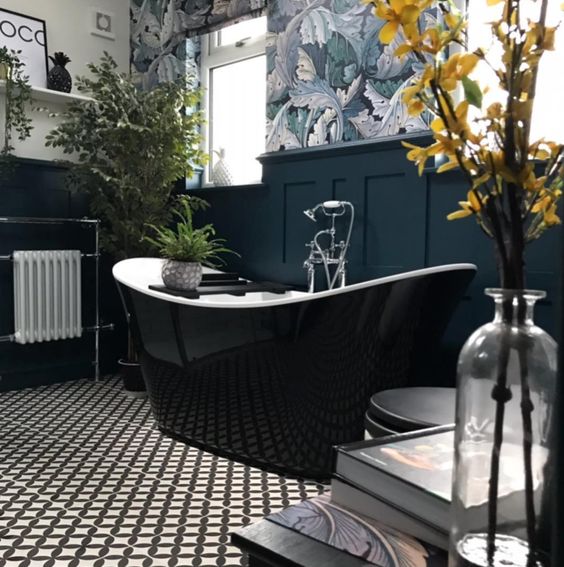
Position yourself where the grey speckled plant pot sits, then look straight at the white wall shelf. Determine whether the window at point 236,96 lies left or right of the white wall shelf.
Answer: right

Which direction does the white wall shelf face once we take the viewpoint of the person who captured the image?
facing the viewer and to the right of the viewer

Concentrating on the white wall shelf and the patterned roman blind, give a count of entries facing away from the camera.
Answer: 0

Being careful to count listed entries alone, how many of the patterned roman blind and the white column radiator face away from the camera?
0

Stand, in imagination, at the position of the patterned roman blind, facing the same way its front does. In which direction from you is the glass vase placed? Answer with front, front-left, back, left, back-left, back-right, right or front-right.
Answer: front-left

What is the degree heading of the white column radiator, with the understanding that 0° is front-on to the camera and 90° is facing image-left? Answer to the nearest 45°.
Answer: approximately 315°

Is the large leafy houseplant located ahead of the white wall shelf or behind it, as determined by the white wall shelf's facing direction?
ahead

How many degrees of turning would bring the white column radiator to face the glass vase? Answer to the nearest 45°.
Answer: approximately 45° to its right

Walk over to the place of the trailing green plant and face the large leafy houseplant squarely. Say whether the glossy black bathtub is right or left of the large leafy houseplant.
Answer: right

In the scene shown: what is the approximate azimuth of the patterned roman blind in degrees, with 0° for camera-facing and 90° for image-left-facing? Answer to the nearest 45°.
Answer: approximately 45°
